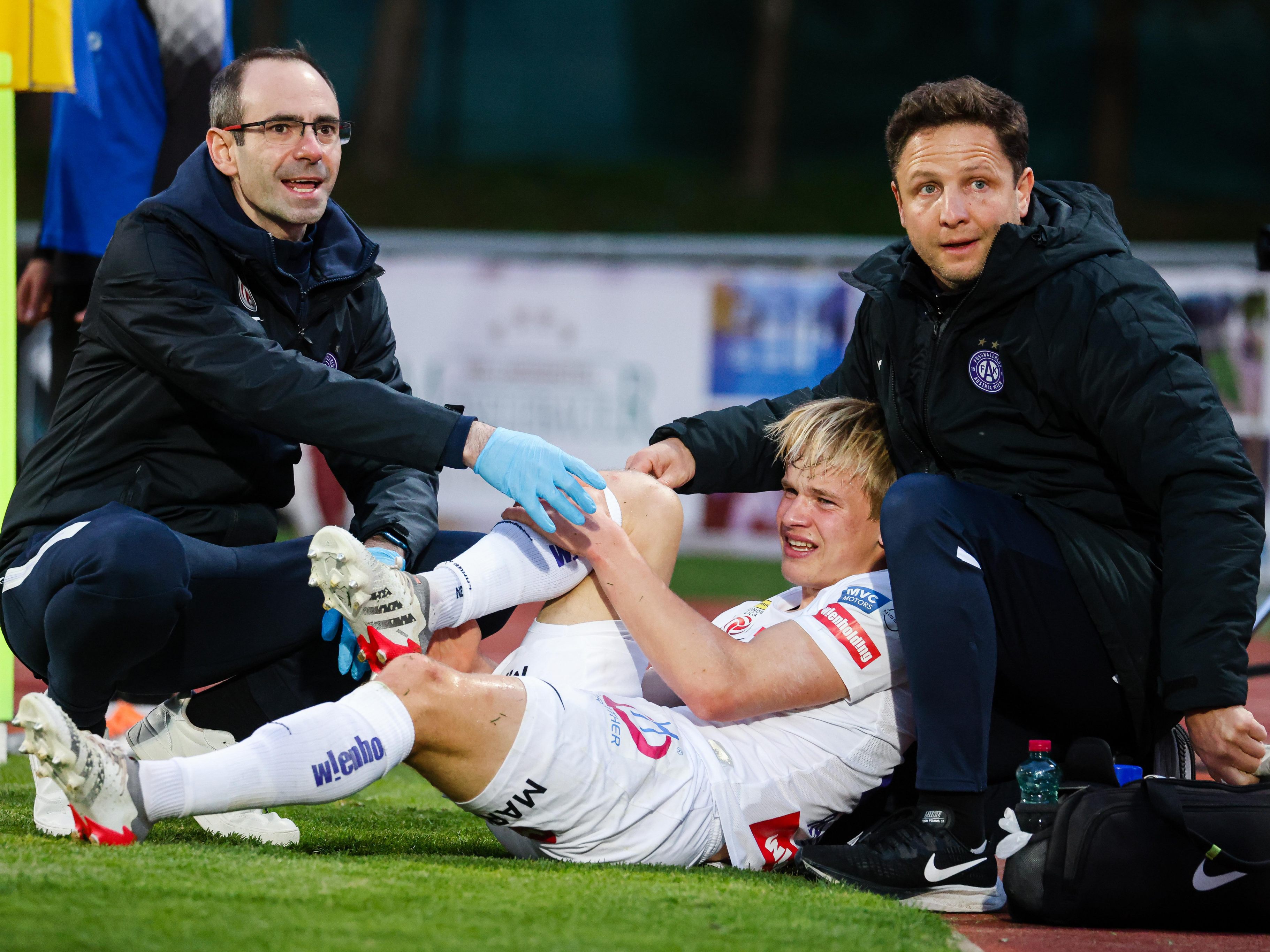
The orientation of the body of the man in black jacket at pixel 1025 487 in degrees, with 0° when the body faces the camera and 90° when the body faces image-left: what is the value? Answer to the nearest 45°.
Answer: approximately 45°

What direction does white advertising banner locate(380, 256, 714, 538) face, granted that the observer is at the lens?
facing the viewer

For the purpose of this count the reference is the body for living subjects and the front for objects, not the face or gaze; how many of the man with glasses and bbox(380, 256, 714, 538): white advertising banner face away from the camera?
0

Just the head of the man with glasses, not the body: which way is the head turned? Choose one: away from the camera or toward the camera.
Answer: toward the camera

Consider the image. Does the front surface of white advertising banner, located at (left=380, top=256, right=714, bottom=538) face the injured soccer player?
yes

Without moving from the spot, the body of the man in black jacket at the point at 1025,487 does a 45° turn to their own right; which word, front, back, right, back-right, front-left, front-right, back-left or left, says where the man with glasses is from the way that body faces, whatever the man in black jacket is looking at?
front

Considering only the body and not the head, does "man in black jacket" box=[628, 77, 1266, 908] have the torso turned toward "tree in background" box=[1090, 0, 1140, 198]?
no

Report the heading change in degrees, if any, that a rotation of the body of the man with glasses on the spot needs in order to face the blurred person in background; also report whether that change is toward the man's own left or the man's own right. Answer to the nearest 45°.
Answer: approximately 135° to the man's own left

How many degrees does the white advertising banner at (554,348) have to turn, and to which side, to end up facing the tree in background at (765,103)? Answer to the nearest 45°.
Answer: approximately 180°

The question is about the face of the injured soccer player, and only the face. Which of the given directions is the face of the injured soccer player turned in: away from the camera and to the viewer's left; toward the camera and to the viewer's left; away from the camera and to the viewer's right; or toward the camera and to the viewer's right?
toward the camera and to the viewer's left

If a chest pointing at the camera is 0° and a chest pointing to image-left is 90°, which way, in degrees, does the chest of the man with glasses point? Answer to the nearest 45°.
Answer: approximately 315°

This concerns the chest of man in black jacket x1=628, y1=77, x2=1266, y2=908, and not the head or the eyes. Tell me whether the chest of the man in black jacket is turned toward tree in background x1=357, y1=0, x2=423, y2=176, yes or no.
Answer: no

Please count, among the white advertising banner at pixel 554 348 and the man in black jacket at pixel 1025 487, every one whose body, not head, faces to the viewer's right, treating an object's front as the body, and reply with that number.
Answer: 0
